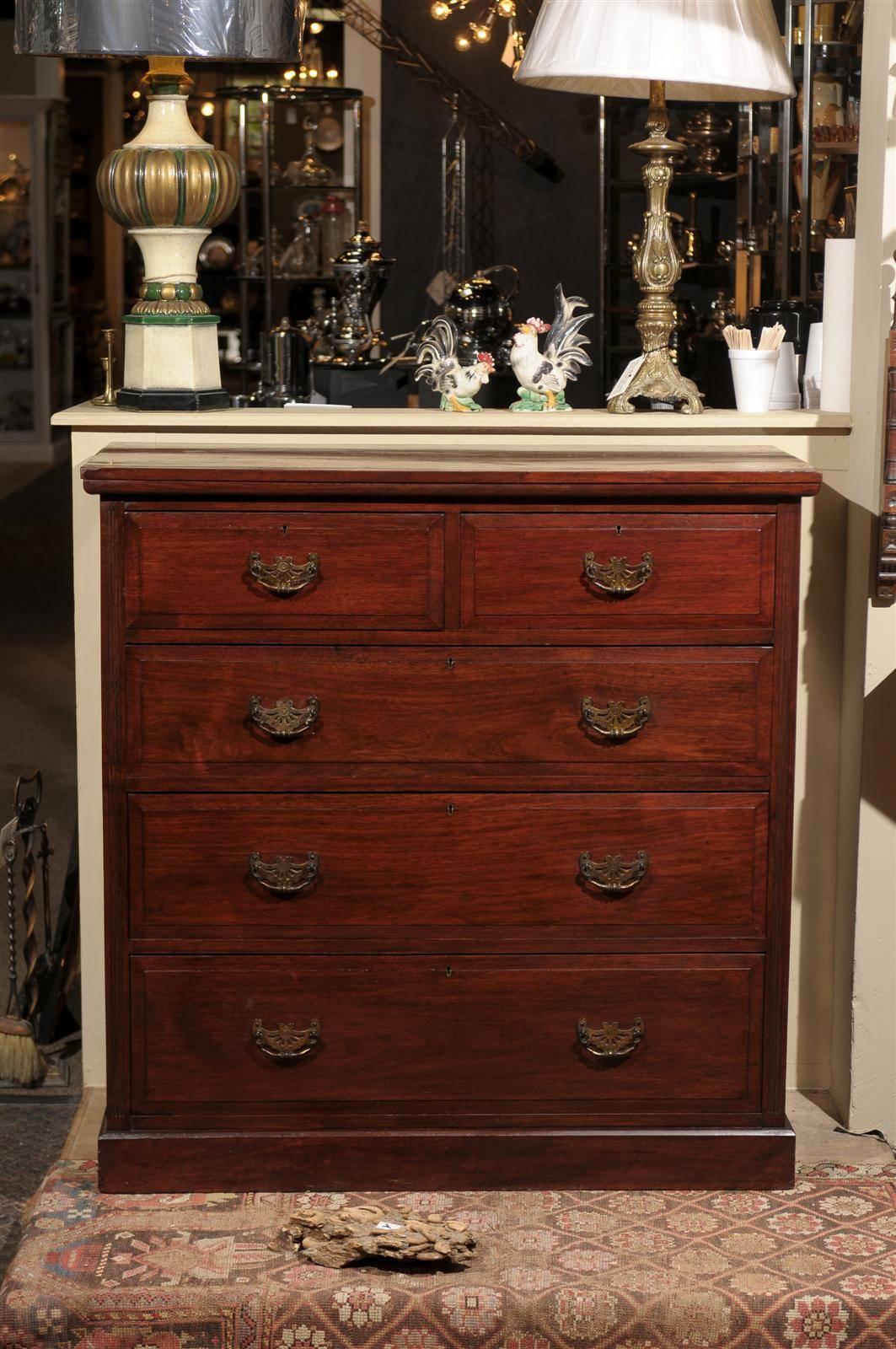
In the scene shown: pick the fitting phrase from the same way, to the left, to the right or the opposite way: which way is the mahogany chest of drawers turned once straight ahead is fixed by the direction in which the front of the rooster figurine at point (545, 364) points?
to the left

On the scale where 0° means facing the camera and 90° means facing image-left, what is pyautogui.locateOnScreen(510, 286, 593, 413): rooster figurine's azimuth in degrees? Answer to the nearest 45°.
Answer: approximately 90°

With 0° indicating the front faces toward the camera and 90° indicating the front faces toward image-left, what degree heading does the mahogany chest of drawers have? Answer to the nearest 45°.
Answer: approximately 0°

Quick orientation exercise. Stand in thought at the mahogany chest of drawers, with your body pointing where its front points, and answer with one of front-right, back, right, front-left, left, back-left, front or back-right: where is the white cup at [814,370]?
back-left

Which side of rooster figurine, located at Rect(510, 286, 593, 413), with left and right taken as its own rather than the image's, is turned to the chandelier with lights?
right

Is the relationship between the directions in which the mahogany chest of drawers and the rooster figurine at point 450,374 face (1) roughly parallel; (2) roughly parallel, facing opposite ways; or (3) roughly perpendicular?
roughly perpendicular

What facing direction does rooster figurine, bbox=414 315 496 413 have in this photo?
to the viewer's right

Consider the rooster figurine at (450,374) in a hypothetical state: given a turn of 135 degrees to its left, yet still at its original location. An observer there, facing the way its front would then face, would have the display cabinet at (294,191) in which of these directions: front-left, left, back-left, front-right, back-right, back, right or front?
front-right
